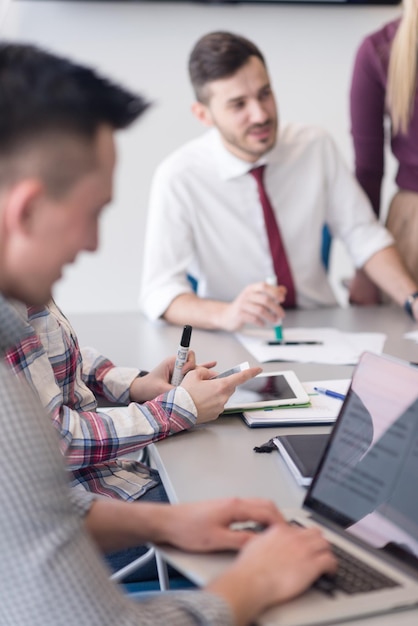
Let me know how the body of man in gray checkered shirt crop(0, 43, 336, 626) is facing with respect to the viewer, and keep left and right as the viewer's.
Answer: facing to the right of the viewer

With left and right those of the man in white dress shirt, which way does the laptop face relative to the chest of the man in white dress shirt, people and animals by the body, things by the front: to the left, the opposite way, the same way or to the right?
to the right

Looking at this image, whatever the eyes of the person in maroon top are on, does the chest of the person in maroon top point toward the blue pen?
yes

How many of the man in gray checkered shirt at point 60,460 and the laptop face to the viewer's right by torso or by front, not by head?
1

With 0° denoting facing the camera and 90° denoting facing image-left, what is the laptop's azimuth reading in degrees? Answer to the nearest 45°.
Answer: approximately 45°

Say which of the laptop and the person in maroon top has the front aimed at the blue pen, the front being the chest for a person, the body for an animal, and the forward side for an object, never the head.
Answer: the person in maroon top

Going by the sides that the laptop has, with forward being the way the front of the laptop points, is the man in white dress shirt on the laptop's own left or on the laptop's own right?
on the laptop's own right

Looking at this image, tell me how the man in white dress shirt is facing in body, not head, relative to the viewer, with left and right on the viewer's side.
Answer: facing the viewer and to the right of the viewer

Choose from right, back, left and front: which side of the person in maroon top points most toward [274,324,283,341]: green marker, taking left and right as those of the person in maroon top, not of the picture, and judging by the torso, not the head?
front

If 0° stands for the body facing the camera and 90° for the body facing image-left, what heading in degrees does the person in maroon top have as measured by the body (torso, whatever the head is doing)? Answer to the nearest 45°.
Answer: approximately 0°

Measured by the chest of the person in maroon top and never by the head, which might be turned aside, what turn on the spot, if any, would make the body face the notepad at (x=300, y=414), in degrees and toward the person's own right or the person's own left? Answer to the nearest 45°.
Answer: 0° — they already face it

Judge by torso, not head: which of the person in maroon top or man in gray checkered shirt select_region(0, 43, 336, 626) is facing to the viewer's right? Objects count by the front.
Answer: the man in gray checkered shirt
